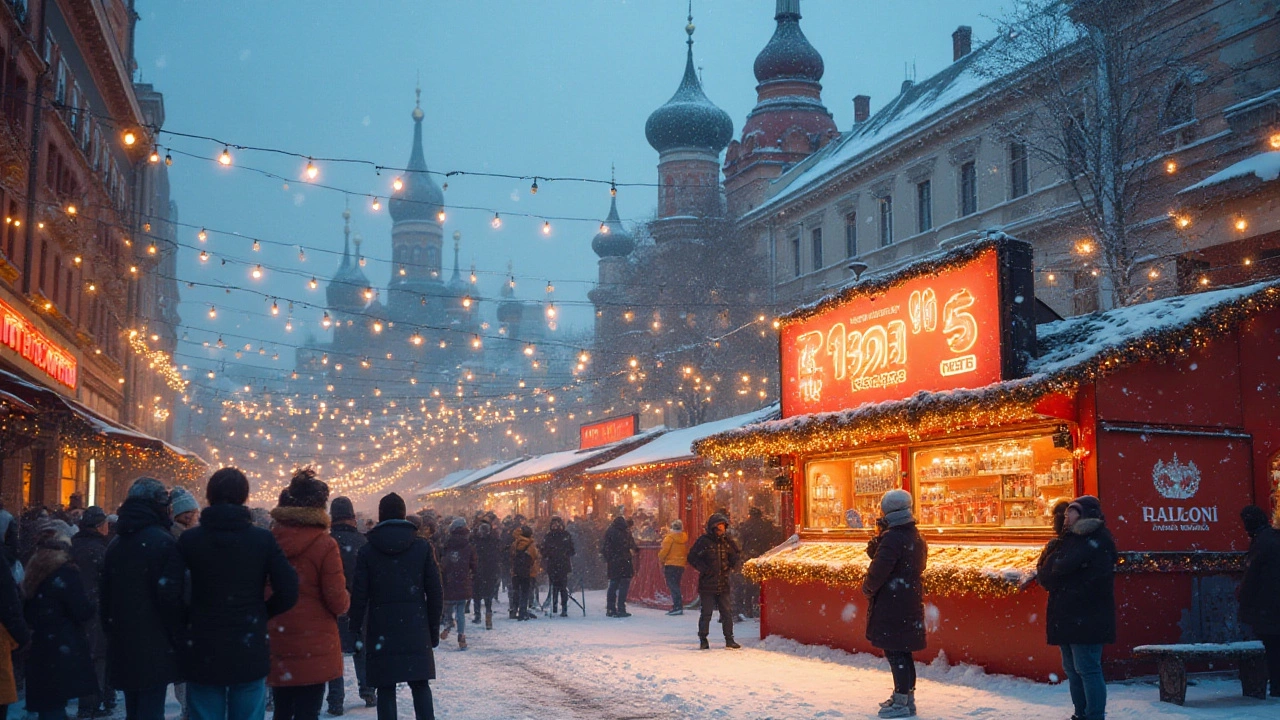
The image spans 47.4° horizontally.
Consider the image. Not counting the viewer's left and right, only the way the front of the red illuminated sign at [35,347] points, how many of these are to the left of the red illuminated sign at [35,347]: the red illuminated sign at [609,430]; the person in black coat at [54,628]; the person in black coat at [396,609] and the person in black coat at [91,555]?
1

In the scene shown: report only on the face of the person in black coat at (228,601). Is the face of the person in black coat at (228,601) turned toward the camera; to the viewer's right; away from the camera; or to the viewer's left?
away from the camera

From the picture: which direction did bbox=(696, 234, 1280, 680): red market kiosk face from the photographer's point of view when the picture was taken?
facing the viewer and to the left of the viewer

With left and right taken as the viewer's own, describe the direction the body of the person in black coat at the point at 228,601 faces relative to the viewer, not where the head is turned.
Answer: facing away from the viewer

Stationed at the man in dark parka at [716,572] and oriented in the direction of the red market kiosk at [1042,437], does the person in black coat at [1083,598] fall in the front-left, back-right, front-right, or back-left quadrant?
front-right

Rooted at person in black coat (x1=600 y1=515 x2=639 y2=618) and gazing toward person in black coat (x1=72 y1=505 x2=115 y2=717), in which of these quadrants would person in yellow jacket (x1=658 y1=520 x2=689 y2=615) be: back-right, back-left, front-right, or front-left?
back-left

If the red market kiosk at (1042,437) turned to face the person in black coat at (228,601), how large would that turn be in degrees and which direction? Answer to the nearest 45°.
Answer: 0° — it already faces them

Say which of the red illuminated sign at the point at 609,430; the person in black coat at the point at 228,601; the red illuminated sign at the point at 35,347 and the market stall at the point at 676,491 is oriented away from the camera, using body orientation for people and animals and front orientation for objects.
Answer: the person in black coat

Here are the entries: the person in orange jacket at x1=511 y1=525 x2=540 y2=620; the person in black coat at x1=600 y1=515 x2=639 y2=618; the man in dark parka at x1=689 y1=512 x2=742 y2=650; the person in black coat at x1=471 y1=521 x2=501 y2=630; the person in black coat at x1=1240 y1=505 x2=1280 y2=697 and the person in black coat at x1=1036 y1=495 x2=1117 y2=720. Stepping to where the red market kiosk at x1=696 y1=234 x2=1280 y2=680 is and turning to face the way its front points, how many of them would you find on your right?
4

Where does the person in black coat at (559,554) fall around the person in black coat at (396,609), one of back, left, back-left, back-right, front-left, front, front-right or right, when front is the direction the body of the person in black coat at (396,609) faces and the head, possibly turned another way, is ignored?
front

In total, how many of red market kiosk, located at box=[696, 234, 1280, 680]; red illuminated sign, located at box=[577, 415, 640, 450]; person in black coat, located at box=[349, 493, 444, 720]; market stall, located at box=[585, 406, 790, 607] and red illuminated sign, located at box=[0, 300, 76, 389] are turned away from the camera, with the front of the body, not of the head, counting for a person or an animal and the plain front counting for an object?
1

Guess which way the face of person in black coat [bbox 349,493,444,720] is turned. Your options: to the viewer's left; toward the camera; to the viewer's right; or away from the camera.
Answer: away from the camera

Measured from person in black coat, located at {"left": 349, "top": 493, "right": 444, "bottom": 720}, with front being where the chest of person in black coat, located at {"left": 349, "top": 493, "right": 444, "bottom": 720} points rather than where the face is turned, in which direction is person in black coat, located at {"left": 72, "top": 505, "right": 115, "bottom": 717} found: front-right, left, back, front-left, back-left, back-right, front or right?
front-left

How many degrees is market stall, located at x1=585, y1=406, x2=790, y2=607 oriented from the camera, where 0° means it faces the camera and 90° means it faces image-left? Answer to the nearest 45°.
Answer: approximately 45°

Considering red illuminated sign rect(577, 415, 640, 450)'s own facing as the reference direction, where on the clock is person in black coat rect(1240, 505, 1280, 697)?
The person in black coat is roughly at 10 o'clock from the red illuminated sign.

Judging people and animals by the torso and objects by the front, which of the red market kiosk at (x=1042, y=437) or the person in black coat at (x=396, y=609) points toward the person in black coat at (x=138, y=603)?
the red market kiosk

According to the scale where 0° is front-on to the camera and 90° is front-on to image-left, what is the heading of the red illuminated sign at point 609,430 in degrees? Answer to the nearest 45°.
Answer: approximately 45°

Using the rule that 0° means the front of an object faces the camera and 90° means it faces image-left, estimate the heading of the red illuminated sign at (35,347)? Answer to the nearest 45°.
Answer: approximately 315°
